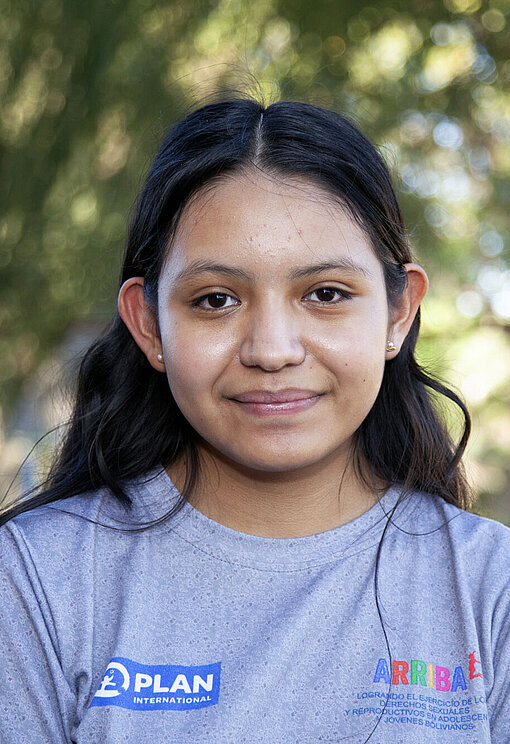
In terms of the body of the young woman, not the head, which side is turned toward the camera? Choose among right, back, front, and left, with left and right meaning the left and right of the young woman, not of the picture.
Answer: front

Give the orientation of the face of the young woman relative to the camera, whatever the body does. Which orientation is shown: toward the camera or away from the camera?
toward the camera
